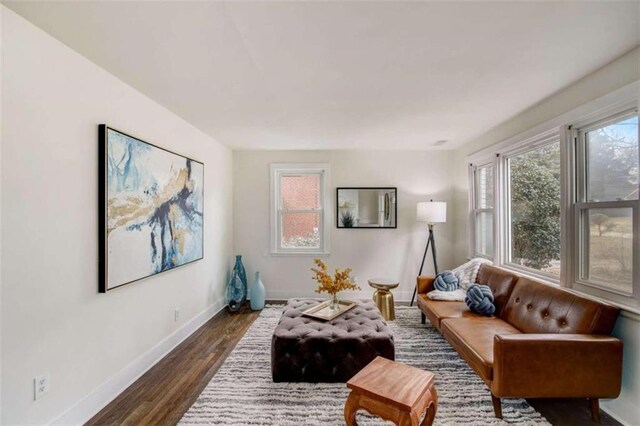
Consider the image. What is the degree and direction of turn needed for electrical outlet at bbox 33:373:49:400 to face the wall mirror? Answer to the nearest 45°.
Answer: approximately 45° to its left

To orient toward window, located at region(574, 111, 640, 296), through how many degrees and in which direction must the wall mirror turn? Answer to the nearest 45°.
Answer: approximately 45° to its left

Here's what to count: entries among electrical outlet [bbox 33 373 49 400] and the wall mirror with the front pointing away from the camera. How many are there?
0

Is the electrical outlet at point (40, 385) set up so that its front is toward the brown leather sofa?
yes

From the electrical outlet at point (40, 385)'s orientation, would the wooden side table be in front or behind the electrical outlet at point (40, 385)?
in front

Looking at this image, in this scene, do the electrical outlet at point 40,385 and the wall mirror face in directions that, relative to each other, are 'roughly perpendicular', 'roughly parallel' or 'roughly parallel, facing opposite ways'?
roughly perpendicular

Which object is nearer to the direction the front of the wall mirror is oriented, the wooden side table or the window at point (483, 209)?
the wooden side table

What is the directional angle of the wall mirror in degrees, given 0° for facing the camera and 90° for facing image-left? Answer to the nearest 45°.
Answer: approximately 0°

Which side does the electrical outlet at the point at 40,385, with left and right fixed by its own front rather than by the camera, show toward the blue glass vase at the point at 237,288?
left

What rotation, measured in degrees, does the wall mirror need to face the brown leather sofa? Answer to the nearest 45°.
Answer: approximately 45° to its left

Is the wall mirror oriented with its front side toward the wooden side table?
yes

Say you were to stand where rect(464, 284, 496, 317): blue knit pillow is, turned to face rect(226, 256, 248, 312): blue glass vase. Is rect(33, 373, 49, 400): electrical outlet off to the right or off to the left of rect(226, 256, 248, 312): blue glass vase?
left

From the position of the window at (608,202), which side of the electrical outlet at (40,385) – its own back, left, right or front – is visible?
front

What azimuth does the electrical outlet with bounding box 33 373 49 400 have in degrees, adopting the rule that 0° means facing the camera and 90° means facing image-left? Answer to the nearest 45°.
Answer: approximately 315°
